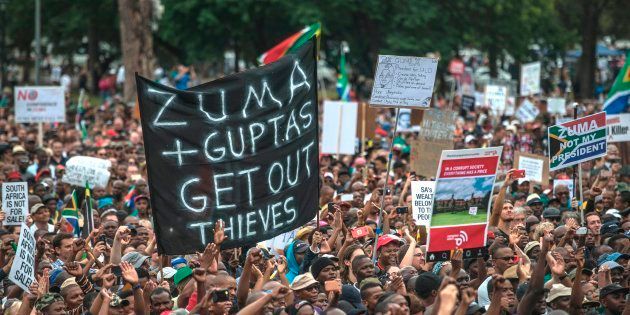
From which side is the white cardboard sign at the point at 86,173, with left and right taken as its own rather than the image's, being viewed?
front
